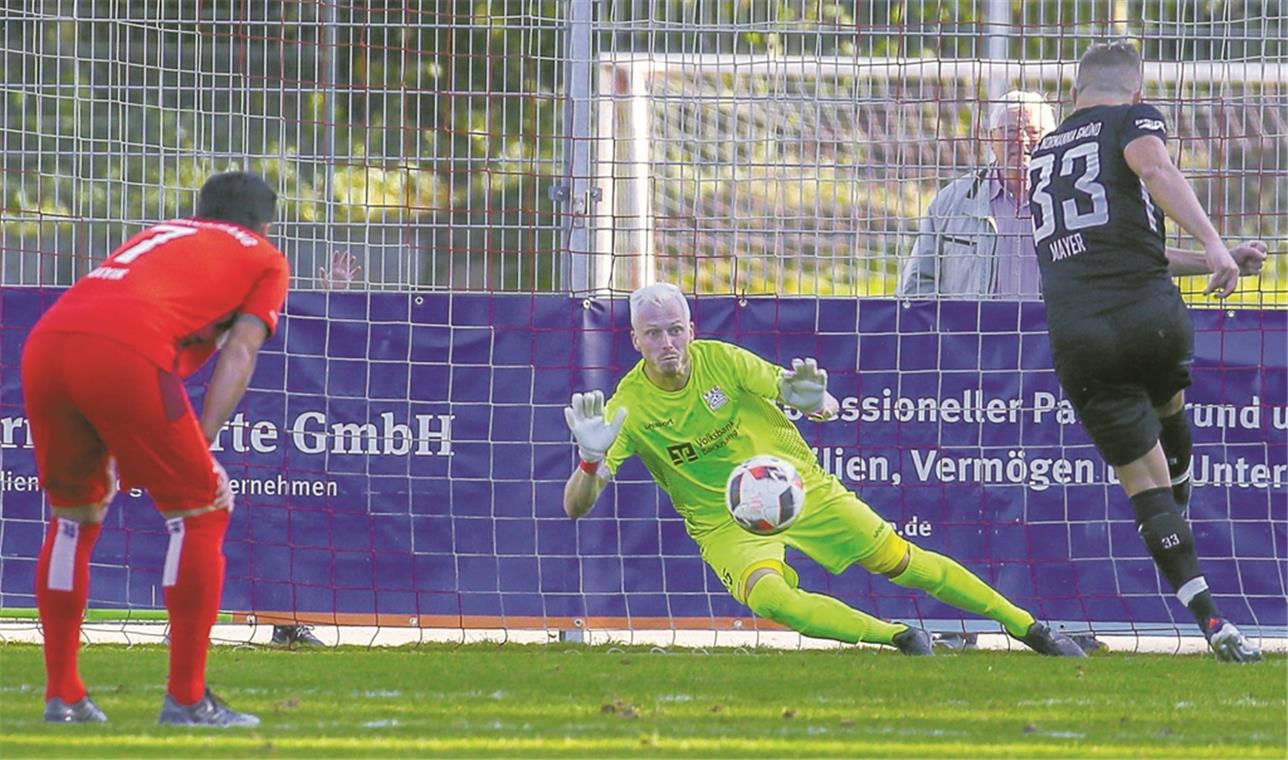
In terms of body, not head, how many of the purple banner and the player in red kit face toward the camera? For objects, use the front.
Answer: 1

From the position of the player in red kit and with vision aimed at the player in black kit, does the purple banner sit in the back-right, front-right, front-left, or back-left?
front-left

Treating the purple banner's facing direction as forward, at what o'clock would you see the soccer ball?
The soccer ball is roughly at 11 o'clock from the purple banner.

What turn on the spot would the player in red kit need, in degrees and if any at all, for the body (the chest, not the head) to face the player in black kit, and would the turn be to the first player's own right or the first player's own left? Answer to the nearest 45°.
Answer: approximately 45° to the first player's own right

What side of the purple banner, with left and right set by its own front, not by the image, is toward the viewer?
front

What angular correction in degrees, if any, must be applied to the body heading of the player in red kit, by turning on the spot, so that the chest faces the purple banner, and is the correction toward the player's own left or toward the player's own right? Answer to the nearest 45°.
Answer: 0° — they already face it

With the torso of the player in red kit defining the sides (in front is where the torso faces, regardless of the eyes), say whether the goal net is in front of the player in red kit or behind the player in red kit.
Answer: in front

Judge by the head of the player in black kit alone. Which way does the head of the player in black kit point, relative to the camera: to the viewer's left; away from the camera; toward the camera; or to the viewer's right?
away from the camera

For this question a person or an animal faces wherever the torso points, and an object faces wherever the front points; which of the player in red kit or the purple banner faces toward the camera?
the purple banner

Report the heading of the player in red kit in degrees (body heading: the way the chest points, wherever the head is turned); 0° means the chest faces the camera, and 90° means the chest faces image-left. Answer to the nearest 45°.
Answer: approximately 225°
